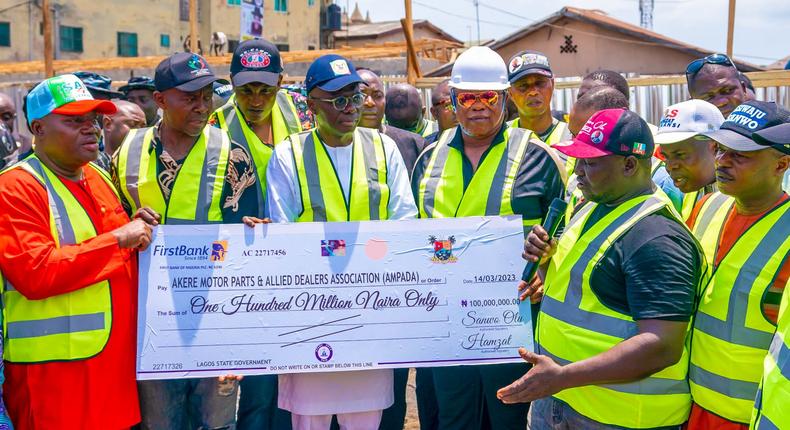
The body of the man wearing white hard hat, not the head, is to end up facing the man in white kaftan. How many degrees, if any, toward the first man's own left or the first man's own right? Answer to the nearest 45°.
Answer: approximately 90° to the first man's own right

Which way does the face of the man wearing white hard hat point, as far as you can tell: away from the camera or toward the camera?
toward the camera
